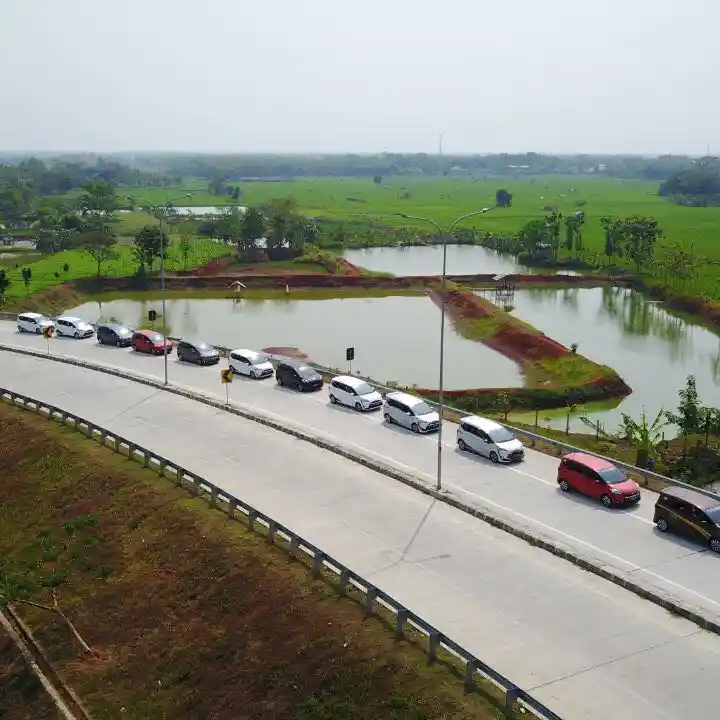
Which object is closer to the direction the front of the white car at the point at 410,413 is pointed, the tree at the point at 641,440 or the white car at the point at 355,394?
the tree

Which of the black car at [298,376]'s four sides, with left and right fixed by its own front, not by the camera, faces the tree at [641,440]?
front

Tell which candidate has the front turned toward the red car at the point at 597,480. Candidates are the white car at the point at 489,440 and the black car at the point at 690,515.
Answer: the white car

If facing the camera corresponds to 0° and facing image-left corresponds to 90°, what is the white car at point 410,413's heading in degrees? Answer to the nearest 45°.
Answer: approximately 315°

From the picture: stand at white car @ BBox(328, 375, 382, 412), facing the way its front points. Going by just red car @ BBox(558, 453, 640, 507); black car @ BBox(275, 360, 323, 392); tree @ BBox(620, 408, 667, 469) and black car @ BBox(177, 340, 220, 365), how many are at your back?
2

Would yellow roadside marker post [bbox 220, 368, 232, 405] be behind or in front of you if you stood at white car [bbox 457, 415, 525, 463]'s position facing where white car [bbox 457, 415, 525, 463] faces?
behind

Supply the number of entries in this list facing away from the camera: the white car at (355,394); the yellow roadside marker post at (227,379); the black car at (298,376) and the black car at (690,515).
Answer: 0

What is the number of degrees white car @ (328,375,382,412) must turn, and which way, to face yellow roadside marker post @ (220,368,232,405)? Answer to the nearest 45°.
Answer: approximately 135° to its right

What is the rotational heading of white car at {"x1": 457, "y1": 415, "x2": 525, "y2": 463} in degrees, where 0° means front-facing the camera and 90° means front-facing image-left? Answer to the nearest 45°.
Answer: approximately 315°

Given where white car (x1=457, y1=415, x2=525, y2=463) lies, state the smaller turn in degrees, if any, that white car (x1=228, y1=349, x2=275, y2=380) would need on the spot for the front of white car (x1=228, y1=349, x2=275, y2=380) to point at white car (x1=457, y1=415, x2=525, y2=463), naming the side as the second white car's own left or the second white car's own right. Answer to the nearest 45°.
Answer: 0° — it already faces it

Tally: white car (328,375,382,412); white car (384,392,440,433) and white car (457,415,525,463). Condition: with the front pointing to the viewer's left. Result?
0

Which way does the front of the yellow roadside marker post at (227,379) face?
toward the camera

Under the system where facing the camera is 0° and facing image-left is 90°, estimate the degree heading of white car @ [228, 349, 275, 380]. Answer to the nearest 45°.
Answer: approximately 315°

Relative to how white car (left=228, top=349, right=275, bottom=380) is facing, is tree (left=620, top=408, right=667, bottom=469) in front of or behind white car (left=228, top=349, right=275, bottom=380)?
in front

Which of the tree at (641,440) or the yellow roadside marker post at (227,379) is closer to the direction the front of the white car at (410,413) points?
the tree

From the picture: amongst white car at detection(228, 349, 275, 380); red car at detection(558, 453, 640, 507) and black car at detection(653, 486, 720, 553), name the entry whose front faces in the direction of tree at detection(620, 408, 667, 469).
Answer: the white car

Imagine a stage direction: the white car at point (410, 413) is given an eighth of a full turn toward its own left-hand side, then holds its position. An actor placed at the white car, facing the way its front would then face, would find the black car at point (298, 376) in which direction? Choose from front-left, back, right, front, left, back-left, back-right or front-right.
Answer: back-left
